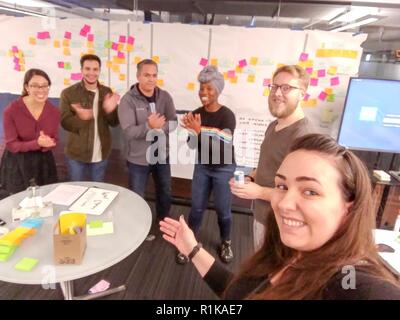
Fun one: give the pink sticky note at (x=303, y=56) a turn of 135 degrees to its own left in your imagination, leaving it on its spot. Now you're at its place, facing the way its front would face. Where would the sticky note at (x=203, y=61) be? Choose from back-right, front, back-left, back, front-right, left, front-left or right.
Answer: back-left

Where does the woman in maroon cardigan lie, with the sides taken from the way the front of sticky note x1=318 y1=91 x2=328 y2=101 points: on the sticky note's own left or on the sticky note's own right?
on the sticky note's own right

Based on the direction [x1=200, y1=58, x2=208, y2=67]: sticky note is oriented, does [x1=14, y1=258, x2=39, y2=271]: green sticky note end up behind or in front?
in front

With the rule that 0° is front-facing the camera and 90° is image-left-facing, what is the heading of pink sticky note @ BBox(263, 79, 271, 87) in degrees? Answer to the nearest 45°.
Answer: approximately 0°

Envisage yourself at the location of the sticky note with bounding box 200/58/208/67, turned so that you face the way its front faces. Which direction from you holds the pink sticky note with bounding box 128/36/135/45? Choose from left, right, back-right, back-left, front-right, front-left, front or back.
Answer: right

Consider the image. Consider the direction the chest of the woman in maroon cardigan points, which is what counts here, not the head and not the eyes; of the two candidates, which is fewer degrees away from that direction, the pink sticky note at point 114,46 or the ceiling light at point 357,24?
the ceiling light

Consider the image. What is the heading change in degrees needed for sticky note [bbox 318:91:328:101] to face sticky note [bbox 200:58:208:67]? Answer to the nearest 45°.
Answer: approximately 90° to its right

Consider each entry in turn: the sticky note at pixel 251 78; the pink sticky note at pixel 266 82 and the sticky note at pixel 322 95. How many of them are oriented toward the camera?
3
